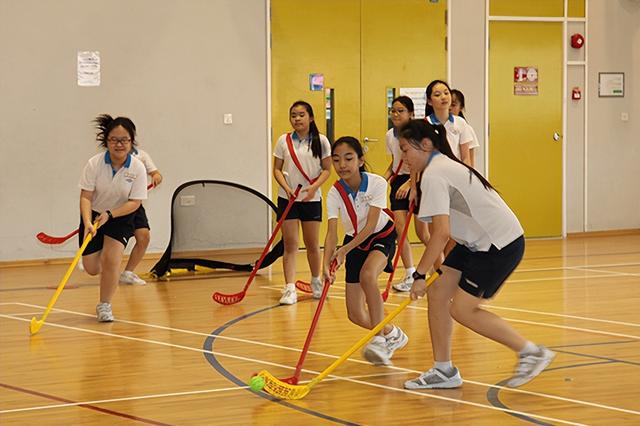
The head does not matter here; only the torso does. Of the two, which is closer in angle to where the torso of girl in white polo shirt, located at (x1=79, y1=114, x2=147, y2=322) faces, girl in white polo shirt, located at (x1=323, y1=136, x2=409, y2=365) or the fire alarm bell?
the girl in white polo shirt

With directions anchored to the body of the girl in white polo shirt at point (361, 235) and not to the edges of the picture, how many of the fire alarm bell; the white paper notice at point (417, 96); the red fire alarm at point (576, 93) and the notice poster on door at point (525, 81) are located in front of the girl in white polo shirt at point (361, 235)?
0

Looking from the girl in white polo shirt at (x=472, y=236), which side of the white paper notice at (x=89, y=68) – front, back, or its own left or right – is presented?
front

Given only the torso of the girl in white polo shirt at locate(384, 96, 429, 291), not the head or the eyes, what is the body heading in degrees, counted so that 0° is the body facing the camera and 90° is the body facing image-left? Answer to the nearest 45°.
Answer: approximately 45°

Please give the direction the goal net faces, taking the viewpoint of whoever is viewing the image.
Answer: facing the viewer

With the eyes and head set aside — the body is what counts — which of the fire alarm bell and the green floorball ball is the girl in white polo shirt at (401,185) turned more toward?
the green floorball ball

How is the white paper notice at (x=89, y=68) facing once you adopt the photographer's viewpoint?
facing the viewer

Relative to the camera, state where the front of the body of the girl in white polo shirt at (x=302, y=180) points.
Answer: toward the camera

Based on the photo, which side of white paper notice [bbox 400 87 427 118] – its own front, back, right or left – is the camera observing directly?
front

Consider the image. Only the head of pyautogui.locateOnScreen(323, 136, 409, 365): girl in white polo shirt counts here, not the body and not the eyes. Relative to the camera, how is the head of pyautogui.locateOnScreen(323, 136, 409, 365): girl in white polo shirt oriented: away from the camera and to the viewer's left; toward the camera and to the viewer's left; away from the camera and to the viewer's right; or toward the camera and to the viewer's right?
toward the camera and to the viewer's left

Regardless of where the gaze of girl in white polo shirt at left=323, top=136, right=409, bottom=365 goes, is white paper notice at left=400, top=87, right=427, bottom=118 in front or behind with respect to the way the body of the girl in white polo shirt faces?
behind

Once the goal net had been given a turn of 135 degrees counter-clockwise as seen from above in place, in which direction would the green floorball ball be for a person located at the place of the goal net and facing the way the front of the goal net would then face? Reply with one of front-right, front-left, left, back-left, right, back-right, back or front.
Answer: back-right

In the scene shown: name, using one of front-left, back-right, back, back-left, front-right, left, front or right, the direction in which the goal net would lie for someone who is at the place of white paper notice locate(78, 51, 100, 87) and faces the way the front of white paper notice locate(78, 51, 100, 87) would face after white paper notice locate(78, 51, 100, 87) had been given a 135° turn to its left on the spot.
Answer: right

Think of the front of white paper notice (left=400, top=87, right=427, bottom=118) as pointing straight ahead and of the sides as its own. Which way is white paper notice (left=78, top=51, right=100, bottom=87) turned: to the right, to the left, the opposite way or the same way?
the same way
